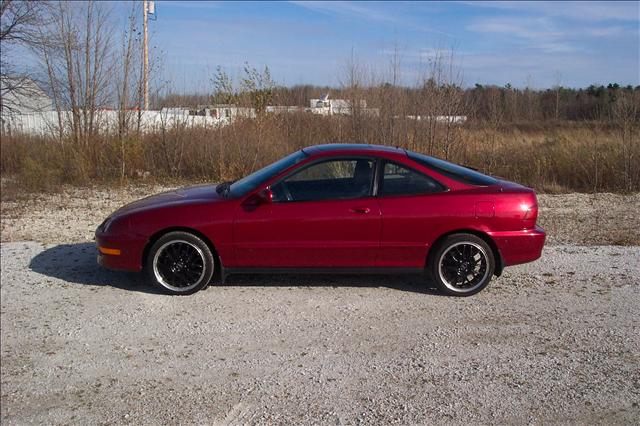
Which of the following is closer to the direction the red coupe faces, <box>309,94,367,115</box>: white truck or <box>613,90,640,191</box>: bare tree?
the white truck

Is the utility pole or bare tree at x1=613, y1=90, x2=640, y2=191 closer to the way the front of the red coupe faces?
the utility pole

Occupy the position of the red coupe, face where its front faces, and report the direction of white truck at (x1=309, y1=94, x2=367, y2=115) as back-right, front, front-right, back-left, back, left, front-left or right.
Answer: right

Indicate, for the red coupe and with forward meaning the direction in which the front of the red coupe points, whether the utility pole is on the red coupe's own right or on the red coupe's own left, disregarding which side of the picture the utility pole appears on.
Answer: on the red coupe's own right

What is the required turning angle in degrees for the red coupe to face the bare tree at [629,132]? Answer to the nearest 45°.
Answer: approximately 135° to its right

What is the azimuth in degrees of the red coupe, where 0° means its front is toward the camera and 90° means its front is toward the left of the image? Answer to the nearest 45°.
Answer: approximately 90°
